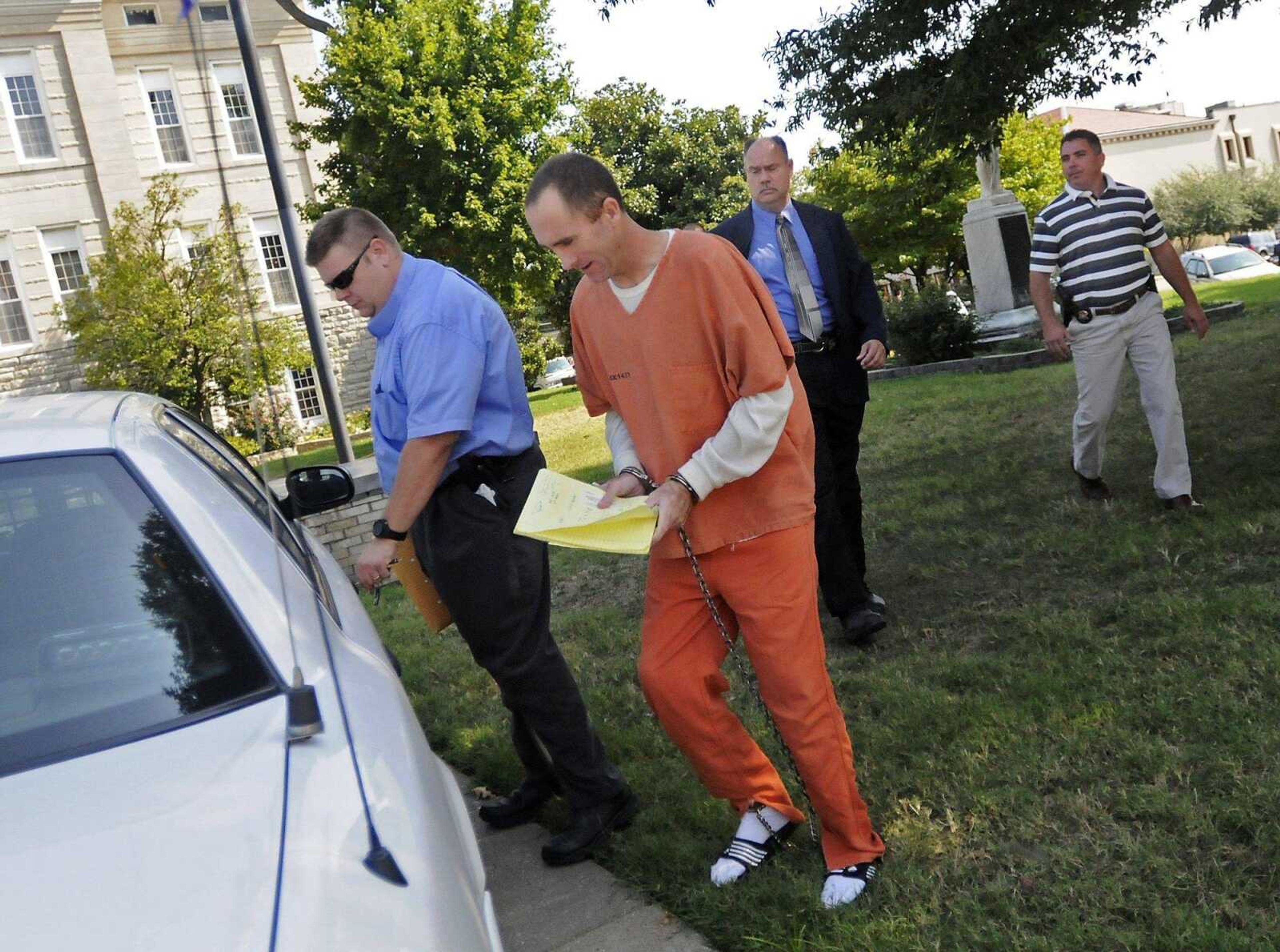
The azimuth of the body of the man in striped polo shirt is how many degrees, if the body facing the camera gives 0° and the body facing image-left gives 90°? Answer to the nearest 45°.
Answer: approximately 0°

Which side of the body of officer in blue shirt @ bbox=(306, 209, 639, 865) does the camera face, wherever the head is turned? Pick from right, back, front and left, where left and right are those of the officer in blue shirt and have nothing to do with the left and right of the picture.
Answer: left

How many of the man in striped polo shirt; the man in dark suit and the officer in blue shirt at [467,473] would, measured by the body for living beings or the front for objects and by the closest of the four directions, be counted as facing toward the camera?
2

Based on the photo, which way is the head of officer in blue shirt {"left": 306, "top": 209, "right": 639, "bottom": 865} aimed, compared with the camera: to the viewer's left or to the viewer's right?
to the viewer's left

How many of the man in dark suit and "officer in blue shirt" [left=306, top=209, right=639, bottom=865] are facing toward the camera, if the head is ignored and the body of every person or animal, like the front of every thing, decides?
1

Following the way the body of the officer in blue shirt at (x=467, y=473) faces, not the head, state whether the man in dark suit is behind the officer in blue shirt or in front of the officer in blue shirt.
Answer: behind

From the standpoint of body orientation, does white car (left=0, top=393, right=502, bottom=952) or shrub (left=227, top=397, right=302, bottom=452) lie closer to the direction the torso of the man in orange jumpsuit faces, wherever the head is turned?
the white car

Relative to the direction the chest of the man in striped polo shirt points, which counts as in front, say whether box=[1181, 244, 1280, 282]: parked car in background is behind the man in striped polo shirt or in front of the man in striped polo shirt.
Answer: behind

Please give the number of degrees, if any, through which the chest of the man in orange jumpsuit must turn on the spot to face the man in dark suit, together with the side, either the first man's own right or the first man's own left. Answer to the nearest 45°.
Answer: approximately 135° to the first man's own right

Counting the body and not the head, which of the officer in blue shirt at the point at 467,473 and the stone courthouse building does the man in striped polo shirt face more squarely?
the officer in blue shirt

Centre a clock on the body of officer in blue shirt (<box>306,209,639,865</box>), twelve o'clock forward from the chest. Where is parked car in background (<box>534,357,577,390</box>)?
The parked car in background is roughly at 3 o'clock from the officer in blue shirt.

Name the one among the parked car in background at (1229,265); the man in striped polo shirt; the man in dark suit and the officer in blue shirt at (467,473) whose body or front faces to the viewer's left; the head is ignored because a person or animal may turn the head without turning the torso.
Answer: the officer in blue shirt

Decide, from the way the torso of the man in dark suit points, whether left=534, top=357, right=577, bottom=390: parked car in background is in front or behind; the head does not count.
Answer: behind

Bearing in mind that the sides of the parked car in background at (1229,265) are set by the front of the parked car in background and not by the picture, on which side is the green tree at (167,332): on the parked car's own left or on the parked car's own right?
on the parked car's own right
